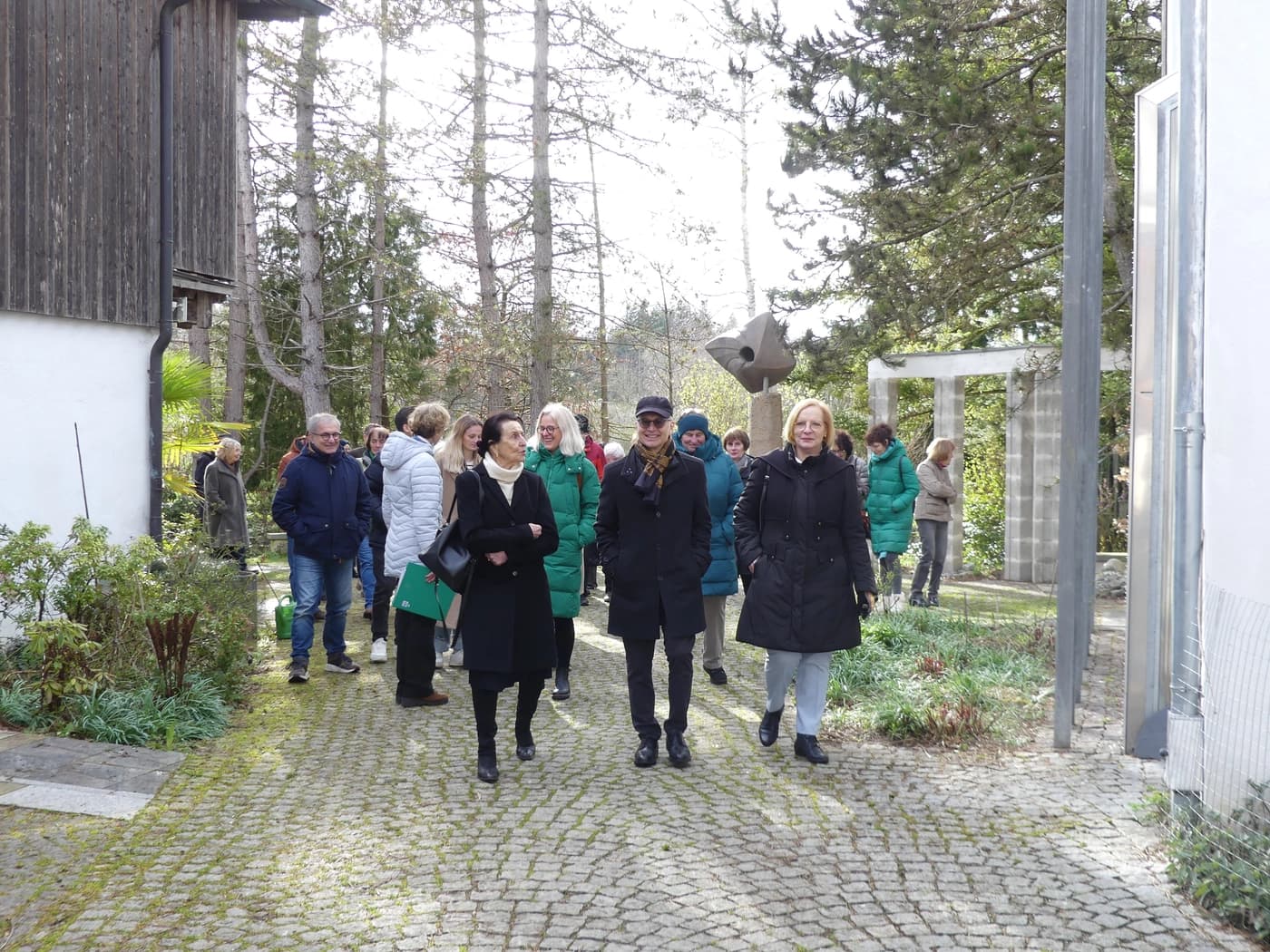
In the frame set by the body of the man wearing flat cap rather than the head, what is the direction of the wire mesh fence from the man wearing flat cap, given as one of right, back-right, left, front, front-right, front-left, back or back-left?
front-left

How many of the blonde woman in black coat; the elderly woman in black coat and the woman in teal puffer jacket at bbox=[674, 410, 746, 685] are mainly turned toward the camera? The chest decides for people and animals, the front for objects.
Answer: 3

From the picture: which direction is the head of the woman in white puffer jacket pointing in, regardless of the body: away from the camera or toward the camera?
away from the camera

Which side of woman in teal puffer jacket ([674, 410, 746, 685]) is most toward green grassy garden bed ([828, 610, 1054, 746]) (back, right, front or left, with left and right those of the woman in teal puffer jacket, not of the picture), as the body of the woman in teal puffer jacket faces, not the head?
left

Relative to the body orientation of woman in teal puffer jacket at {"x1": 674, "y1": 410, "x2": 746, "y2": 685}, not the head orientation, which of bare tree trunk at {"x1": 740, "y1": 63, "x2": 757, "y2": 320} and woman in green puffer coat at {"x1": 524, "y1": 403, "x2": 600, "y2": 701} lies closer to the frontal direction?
the woman in green puffer coat

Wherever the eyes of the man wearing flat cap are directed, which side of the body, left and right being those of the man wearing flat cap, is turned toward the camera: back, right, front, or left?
front

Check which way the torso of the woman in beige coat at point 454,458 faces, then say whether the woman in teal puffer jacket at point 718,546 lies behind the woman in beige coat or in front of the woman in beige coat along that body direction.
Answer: in front

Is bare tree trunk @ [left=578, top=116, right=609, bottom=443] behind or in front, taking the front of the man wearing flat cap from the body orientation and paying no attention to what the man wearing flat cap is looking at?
behind

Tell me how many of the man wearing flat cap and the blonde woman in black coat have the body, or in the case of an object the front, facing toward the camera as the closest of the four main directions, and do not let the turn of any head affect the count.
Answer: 2

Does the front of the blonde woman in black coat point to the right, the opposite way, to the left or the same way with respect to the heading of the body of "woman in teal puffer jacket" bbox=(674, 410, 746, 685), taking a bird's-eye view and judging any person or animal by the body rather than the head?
the same way

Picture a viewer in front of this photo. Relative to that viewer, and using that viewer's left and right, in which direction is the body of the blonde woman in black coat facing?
facing the viewer

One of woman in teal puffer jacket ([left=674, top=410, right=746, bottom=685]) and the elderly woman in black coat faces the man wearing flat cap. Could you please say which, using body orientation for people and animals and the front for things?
the woman in teal puffer jacket

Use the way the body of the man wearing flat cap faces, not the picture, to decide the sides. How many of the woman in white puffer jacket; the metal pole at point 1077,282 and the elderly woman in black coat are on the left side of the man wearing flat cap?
1

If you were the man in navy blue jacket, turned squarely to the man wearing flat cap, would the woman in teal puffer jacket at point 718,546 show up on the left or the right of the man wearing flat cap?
left
